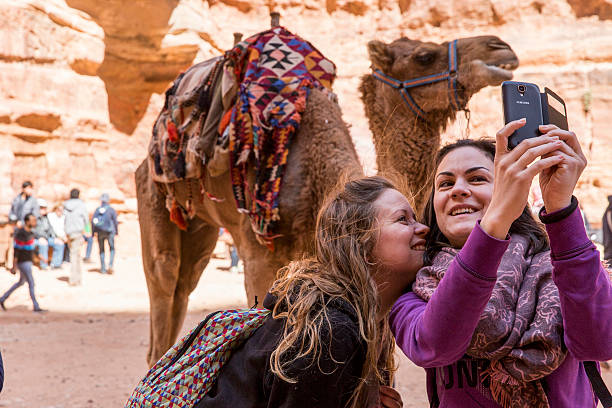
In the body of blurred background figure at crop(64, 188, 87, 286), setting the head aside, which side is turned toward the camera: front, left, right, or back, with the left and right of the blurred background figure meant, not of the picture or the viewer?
back

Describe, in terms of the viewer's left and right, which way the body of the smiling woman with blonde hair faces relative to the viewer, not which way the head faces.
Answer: facing to the right of the viewer

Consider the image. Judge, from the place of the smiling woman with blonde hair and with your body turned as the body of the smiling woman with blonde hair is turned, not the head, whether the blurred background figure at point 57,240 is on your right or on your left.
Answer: on your left

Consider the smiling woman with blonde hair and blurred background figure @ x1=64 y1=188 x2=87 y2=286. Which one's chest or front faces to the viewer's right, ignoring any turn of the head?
the smiling woman with blonde hair

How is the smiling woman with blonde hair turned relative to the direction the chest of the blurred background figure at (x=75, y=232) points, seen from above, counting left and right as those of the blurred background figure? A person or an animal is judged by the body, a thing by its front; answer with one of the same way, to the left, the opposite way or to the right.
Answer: to the right

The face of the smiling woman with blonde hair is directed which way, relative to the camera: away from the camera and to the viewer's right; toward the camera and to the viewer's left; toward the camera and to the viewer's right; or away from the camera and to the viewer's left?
toward the camera and to the viewer's right

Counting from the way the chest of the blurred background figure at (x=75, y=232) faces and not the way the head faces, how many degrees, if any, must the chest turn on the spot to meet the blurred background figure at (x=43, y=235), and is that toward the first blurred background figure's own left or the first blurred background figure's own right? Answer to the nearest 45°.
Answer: approximately 45° to the first blurred background figure's own left

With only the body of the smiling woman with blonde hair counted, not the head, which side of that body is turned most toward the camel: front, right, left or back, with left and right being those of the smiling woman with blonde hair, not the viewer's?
left
